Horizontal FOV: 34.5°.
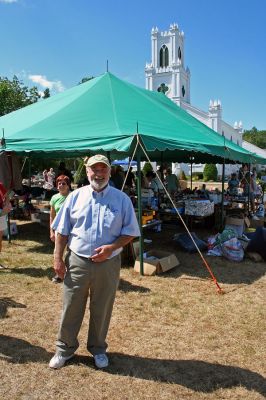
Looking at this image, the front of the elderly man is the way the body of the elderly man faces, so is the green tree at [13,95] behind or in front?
behind

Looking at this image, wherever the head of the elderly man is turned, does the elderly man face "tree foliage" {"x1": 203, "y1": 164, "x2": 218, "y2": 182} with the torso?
no

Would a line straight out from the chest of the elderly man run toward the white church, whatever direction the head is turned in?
no

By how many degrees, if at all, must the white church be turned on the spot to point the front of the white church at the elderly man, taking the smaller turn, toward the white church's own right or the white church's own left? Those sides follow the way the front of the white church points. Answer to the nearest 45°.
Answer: approximately 45° to the white church's own left

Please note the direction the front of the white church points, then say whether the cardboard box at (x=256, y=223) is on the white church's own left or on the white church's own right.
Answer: on the white church's own left

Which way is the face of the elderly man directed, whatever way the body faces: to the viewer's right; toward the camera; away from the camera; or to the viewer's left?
toward the camera

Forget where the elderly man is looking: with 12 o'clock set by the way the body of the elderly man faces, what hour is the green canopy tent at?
The green canopy tent is roughly at 6 o'clock from the elderly man.

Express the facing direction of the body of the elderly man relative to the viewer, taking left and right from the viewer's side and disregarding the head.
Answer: facing the viewer

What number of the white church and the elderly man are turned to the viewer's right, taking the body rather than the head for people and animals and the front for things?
0

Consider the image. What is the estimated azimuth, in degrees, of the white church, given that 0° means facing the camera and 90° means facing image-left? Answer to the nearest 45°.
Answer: approximately 45°

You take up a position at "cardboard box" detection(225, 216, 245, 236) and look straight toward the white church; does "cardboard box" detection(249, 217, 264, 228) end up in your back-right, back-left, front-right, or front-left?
front-right
